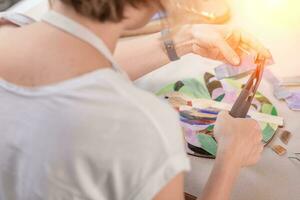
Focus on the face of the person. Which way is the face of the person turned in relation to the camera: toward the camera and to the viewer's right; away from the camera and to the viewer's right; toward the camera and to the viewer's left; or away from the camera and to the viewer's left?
away from the camera and to the viewer's right

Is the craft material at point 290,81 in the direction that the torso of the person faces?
yes

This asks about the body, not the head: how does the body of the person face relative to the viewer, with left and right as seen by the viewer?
facing away from the viewer and to the right of the viewer
